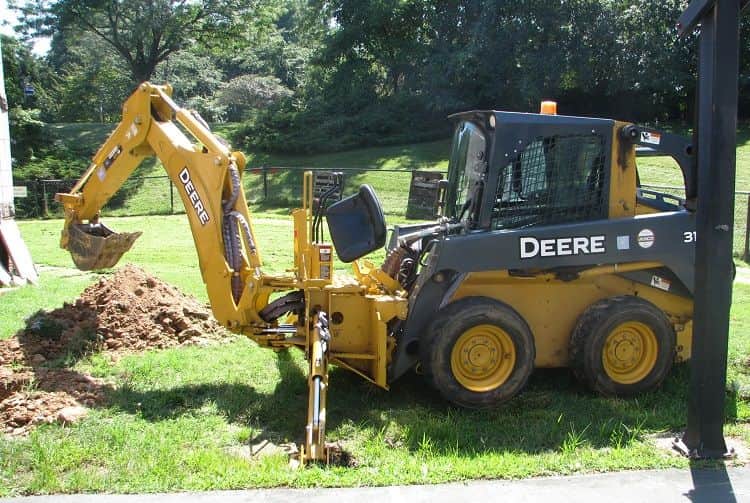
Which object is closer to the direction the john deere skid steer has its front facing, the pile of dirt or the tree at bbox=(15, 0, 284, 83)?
the pile of dirt

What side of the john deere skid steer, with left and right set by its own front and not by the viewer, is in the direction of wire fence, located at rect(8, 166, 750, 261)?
right

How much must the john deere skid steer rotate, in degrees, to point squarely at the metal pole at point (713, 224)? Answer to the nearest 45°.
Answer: approximately 135° to its left

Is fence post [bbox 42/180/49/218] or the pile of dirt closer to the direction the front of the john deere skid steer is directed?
the pile of dirt

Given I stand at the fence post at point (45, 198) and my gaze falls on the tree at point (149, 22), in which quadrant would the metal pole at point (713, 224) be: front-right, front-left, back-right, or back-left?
back-right

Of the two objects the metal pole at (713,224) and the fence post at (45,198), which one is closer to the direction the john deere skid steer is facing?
the fence post

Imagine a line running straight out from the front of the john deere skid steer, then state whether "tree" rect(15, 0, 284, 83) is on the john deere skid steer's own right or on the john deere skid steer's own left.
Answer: on the john deere skid steer's own right

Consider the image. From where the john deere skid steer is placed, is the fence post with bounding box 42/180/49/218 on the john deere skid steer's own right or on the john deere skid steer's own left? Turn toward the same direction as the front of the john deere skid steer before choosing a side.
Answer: on the john deere skid steer's own right

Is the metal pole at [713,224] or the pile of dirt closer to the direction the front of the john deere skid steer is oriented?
the pile of dirt

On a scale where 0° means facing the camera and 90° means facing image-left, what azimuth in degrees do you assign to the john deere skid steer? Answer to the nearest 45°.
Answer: approximately 90°
